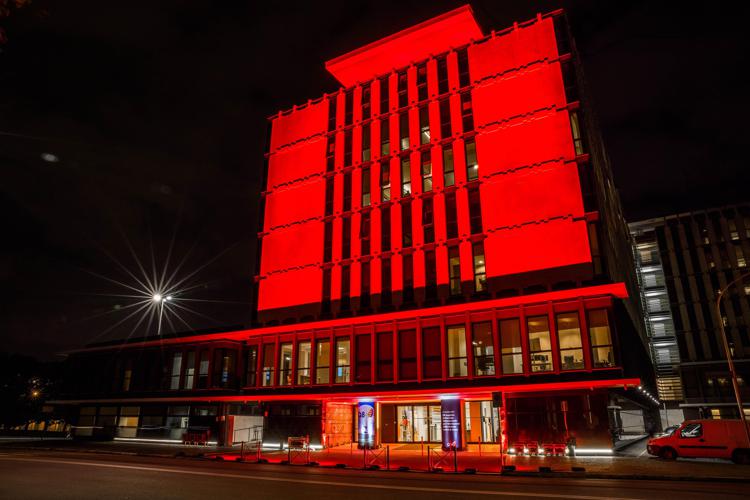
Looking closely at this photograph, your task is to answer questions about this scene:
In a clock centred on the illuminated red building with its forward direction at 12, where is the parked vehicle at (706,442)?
The parked vehicle is roughly at 9 o'clock from the illuminated red building.

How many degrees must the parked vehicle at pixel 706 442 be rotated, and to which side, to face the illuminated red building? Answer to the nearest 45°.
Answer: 0° — it already faces it

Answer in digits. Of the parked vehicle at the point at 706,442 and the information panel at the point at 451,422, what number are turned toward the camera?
1

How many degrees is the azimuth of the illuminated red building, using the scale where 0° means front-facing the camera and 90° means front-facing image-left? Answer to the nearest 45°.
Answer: approximately 45°

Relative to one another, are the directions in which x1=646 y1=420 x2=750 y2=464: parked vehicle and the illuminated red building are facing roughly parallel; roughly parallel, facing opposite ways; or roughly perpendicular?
roughly perpendicular

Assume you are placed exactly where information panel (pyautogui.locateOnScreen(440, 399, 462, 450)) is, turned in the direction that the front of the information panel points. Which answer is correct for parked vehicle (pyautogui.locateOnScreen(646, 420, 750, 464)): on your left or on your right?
on your left

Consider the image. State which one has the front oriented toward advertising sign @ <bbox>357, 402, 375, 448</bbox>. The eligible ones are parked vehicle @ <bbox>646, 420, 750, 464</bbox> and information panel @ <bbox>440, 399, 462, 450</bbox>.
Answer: the parked vehicle

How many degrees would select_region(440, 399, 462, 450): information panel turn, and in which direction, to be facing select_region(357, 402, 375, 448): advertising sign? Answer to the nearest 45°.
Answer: approximately 135° to its right

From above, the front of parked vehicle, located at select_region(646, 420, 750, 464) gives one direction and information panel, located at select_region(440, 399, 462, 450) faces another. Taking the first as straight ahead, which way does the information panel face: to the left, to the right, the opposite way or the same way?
to the left

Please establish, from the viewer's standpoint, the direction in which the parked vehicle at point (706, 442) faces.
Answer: facing to the left of the viewer
